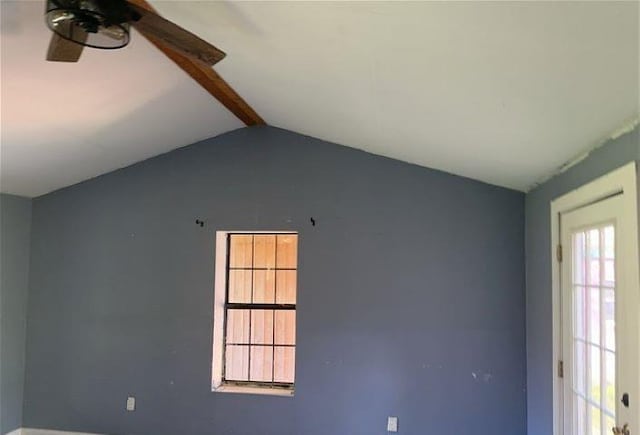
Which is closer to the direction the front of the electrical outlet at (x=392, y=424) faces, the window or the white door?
the white door

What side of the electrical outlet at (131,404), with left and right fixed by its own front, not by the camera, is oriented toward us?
front

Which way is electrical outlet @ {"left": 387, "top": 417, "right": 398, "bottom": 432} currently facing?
toward the camera

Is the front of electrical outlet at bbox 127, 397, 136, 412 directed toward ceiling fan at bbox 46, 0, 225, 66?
yes

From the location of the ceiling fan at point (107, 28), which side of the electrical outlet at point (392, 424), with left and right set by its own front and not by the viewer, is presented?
front

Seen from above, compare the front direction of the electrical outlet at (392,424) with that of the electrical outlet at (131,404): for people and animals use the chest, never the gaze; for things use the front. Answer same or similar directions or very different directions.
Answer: same or similar directions

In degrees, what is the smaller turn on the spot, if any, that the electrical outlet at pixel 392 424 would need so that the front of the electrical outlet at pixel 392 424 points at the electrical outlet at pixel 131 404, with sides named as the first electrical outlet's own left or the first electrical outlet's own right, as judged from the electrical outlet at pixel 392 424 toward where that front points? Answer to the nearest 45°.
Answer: approximately 90° to the first electrical outlet's own right

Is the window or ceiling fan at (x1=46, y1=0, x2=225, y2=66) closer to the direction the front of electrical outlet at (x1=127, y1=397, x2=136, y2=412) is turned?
the ceiling fan

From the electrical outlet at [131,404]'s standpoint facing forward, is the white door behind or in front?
in front

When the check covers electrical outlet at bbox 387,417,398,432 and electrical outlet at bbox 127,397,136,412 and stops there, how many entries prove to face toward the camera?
2
